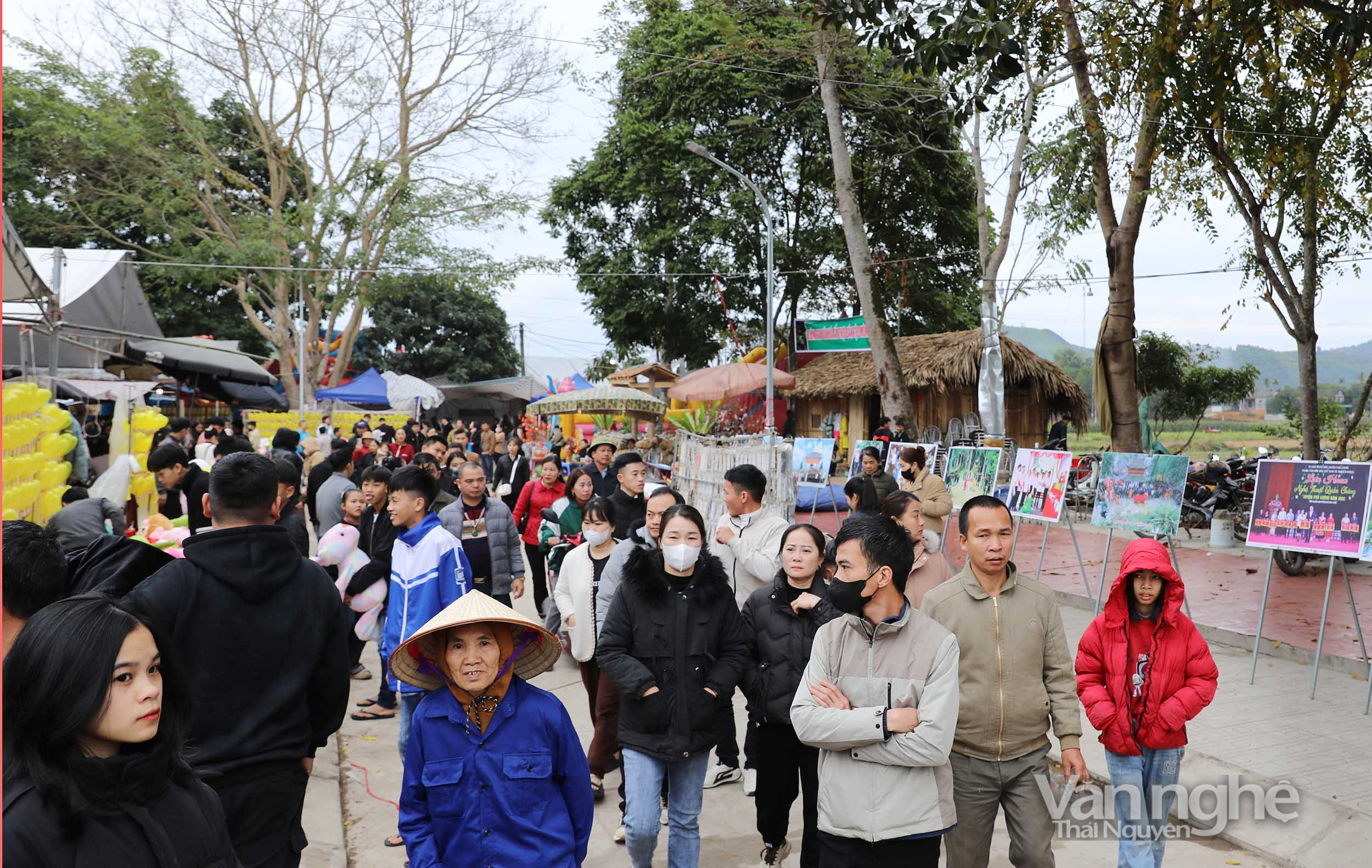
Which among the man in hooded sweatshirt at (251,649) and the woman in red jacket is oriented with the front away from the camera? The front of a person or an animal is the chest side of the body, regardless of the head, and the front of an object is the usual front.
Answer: the man in hooded sweatshirt

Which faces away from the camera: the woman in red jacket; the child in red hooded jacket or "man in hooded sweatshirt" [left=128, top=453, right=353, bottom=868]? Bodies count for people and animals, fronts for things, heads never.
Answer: the man in hooded sweatshirt

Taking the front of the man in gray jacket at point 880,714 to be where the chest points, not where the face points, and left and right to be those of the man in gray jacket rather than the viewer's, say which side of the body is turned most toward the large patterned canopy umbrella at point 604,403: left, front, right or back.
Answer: back

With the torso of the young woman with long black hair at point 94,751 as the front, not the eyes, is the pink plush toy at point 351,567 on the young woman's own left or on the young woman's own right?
on the young woman's own left

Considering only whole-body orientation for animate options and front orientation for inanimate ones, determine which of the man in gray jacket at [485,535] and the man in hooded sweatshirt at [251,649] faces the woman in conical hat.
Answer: the man in gray jacket

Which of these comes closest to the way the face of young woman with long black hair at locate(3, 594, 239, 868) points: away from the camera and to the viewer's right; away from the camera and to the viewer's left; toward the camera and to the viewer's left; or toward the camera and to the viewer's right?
toward the camera and to the viewer's right

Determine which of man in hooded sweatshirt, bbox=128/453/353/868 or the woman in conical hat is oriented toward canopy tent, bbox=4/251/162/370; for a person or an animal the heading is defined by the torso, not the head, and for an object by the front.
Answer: the man in hooded sweatshirt

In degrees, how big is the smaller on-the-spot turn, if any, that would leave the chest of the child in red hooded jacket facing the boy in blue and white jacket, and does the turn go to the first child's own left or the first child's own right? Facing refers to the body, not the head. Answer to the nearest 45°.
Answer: approximately 90° to the first child's own right

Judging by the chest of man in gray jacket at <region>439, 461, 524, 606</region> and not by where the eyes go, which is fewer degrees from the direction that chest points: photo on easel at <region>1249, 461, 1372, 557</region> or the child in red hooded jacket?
the child in red hooded jacket

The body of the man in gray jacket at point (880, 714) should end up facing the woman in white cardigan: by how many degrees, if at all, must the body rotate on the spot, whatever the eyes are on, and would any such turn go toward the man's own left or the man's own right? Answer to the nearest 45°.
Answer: approximately 135° to the man's own right

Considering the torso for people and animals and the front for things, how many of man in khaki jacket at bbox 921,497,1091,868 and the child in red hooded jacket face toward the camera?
2

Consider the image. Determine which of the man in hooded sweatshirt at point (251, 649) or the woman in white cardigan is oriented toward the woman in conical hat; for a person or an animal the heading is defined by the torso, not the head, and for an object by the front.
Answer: the woman in white cardigan
